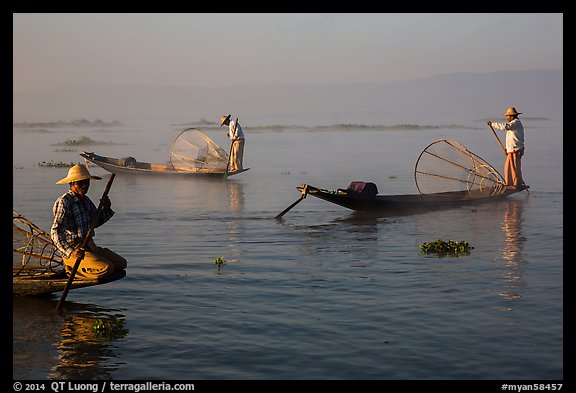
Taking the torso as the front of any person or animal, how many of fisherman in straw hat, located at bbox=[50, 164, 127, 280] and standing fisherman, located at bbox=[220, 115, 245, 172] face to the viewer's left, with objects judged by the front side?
1

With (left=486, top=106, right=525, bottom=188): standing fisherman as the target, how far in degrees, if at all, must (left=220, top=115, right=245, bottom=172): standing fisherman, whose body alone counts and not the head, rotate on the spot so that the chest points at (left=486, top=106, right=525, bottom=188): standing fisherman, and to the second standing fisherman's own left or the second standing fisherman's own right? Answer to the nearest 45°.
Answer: approximately 135° to the second standing fisherman's own left

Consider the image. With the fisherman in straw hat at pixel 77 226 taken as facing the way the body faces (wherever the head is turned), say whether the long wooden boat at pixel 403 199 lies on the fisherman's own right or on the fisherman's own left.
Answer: on the fisherman's own left

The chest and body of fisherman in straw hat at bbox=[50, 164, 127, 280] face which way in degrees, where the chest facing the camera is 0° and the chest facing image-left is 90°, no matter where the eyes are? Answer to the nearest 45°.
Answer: approximately 315°

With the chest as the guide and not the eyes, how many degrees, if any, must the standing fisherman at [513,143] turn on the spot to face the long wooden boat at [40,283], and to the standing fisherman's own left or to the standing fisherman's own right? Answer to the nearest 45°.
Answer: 0° — they already face it

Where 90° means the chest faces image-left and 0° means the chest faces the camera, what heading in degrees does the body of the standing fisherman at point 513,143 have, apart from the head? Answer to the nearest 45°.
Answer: approximately 45°

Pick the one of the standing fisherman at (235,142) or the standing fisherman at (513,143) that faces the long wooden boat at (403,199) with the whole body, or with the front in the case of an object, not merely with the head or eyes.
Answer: the standing fisherman at (513,143)

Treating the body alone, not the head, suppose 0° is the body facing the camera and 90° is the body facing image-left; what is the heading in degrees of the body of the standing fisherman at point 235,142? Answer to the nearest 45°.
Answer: approximately 90°

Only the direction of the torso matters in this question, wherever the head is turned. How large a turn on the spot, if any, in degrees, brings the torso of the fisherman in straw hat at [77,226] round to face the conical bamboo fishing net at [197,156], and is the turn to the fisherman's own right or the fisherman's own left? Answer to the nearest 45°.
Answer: approximately 135° to the fisherman's own left

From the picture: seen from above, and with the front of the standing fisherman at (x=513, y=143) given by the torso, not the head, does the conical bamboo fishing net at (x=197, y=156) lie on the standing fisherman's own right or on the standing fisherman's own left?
on the standing fisherman's own right

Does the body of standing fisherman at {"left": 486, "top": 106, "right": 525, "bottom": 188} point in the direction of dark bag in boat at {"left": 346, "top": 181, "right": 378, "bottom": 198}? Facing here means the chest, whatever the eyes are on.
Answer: yes

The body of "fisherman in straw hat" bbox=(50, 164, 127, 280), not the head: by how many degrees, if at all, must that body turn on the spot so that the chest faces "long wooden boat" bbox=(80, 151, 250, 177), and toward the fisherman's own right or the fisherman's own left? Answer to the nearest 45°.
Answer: approximately 135° to the fisherman's own left
